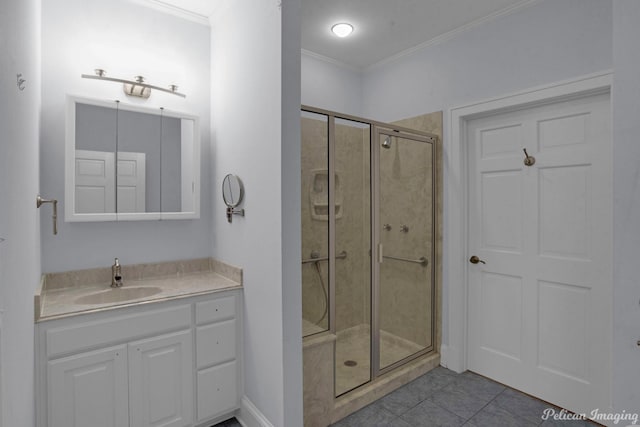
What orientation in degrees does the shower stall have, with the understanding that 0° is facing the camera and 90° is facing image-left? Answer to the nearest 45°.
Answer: approximately 315°

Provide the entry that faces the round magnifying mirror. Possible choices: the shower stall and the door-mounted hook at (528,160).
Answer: the door-mounted hook

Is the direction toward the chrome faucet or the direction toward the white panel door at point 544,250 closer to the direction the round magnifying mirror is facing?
the chrome faucet

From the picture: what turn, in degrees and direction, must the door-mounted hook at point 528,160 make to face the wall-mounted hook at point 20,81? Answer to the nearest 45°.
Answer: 0° — it already faces it

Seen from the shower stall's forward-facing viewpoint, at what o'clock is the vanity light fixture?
The vanity light fixture is roughly at 4 o'clock from the shower stall.

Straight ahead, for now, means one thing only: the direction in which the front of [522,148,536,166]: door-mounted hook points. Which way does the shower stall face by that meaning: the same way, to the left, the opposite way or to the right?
to the left

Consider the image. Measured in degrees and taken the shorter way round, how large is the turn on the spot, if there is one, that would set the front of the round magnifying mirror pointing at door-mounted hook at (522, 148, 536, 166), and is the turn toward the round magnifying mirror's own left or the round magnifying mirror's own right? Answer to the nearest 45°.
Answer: approximately 135° to the round magnifying mirror's own left

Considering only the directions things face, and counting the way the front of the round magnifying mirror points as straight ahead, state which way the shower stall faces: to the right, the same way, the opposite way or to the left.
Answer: to the left

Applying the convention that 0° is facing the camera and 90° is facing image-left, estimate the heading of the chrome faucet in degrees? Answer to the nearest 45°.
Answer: approximately 0°

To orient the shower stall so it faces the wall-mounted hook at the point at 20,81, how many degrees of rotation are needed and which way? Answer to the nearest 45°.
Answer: approximately 90° to its right

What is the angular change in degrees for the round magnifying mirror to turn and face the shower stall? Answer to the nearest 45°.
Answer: approximately 135° to its left
